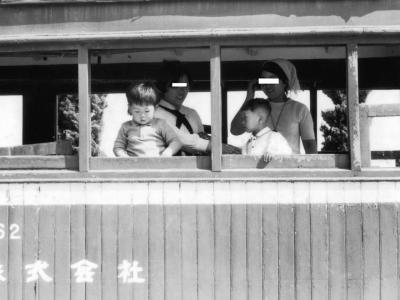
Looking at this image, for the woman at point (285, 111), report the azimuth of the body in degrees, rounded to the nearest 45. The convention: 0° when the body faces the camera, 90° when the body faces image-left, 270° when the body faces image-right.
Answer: approximately 45°

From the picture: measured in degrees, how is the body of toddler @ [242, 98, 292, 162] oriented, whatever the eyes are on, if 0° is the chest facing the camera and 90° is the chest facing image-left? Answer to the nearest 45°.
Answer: approximately 45°

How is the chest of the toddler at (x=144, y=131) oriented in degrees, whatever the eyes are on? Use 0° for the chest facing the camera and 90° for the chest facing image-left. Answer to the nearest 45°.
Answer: approximately 0°

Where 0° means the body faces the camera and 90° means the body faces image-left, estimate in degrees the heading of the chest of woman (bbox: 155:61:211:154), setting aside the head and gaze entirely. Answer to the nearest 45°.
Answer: approximately 315°

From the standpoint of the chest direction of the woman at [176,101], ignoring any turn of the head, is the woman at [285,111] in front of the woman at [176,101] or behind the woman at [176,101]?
in front
